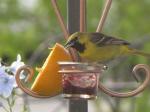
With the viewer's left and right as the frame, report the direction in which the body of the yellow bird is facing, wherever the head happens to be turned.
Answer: facing to the left of the viewer

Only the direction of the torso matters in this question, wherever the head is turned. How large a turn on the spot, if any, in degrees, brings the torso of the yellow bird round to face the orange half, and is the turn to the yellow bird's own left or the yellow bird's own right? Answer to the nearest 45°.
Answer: approximately 45° to the yellow bird's own left

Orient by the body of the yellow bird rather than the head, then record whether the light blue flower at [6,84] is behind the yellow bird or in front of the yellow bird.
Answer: in front
